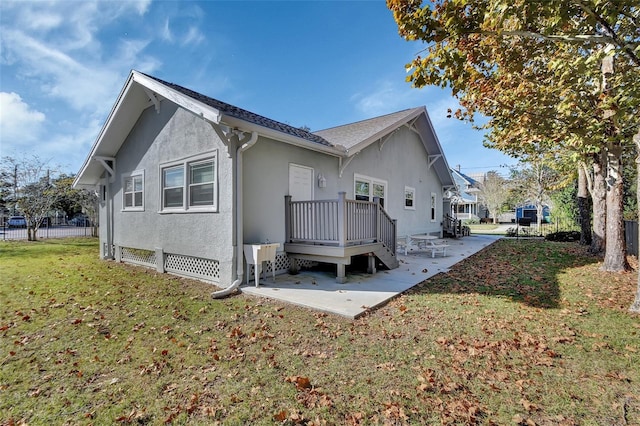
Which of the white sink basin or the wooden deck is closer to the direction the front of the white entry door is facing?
the wooden deck

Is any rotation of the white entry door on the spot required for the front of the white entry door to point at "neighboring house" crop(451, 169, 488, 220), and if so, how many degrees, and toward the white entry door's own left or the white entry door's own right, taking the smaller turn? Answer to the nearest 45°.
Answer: approximately 90° to the white entry door's own left

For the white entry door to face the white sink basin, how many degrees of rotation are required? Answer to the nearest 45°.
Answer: approximately 90° to its right

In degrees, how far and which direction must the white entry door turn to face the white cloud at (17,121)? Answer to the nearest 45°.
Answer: approximately 180°

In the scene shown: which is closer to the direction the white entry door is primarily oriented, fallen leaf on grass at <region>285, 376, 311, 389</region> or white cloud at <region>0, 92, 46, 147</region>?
the fallen leaf on grass

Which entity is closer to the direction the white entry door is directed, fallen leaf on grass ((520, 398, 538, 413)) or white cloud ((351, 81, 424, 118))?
the fallen leaf on grass

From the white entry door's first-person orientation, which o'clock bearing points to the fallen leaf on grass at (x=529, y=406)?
The fallen leaf on grass is roughly at 1 o'clock from the white entry door.

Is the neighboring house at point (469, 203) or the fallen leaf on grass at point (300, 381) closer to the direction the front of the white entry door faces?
the fallen leaf on grass

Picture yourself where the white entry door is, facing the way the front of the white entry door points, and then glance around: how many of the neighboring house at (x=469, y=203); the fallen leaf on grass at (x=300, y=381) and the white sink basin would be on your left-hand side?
1

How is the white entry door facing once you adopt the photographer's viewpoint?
facing the viewer and to the right of the viewer
